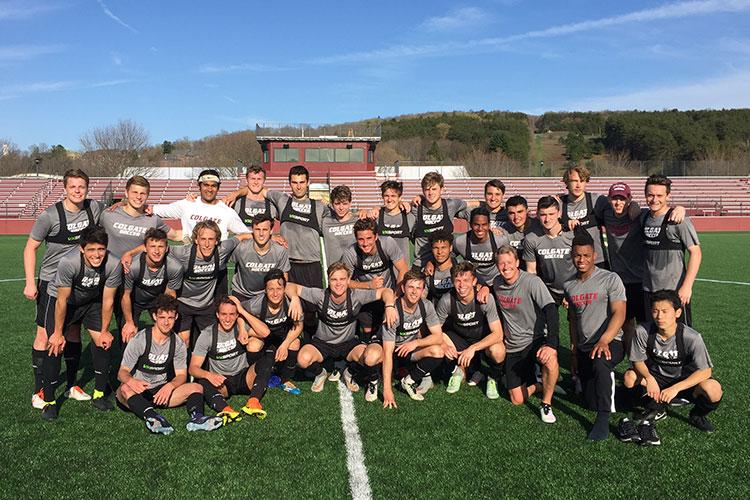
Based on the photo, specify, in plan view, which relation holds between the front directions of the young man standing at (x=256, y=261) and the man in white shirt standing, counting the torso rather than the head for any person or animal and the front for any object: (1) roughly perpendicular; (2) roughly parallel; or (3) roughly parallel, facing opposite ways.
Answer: roughly parallel

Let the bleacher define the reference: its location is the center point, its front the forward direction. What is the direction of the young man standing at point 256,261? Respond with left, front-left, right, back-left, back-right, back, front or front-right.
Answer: front

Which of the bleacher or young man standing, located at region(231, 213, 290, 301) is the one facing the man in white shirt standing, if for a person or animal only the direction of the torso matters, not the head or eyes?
the bleacher

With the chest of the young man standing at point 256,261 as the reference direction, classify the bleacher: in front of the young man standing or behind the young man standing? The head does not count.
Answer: behind

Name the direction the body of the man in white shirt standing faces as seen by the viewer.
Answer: toward the camera

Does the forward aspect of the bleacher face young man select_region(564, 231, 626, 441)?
yes

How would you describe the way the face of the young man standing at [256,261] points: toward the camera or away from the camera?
toward the camera

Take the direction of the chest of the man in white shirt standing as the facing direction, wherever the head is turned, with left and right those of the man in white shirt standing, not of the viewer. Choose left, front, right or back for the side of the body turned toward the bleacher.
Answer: back

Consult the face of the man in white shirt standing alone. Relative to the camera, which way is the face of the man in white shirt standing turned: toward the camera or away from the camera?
toward the camera

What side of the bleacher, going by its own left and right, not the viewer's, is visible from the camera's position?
front

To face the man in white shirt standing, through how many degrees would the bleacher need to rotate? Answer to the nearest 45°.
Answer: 0° — it already faces them

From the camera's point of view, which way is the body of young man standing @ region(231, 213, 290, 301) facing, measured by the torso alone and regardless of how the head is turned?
toward the camera

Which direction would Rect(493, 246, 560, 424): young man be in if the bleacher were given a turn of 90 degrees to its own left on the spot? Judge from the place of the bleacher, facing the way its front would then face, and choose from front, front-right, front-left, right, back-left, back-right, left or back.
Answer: right
